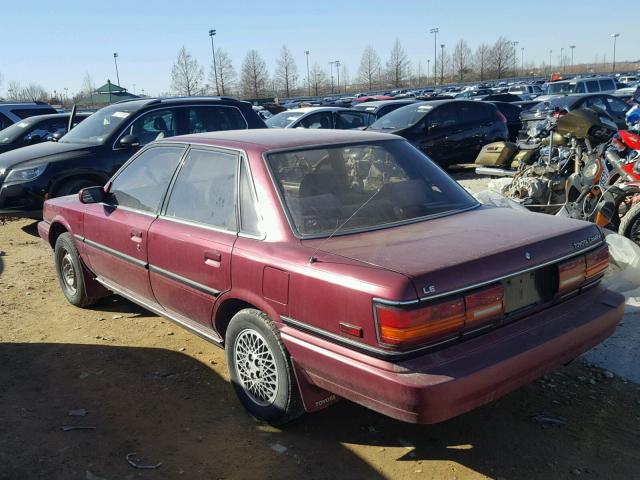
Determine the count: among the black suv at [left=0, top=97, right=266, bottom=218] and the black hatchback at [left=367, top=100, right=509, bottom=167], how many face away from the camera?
0

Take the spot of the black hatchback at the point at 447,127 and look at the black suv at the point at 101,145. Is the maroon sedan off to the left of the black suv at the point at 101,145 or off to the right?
left

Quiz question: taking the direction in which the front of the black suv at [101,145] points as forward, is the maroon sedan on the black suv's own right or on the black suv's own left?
on the black suv's own left

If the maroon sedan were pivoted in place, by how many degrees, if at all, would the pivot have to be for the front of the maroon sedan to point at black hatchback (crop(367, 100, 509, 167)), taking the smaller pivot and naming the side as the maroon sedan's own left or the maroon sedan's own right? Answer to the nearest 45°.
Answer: approximately 45° to the maroon sedan's own right

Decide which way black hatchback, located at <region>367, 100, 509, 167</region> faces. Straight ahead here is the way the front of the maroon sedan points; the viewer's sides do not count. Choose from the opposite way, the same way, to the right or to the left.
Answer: to the left

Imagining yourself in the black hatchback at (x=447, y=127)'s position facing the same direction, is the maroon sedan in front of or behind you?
in front

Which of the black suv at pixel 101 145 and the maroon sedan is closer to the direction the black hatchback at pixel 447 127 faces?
the black suv

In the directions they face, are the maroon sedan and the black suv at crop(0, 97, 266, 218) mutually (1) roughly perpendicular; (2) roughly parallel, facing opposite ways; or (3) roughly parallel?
roughly perpendicular

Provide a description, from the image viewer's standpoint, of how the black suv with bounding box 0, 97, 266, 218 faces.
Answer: facing the viewer and to the left of the viewer

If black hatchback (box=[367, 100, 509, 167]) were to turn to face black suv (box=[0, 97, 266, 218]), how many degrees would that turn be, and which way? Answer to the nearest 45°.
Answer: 0° — it already faces it

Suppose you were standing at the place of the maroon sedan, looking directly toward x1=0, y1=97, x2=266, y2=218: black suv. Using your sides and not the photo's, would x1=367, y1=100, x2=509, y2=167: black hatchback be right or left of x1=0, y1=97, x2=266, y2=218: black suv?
right

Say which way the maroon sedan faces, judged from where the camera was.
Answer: facing away from the viewer and to the left of the viewer

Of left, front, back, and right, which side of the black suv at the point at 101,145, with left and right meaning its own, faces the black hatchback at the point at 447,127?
back
